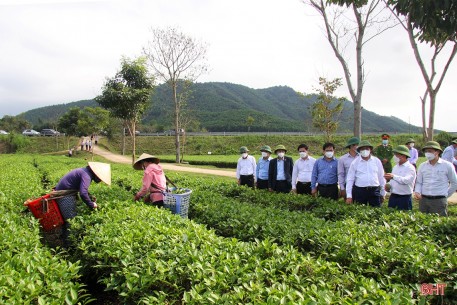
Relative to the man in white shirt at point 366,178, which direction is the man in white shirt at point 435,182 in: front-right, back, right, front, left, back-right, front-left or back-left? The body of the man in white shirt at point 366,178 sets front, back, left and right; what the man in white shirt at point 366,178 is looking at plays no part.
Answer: left

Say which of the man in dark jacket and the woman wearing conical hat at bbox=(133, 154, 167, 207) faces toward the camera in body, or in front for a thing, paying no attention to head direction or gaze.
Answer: the man in dark jacket

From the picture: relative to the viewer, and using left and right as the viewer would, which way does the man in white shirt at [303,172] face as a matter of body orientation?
facing the viewer

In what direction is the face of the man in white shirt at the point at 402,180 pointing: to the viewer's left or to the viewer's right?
to the viewer's left

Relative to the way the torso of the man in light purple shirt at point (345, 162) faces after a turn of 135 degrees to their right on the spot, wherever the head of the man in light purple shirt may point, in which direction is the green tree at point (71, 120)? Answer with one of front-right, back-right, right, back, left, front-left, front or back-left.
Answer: front-right

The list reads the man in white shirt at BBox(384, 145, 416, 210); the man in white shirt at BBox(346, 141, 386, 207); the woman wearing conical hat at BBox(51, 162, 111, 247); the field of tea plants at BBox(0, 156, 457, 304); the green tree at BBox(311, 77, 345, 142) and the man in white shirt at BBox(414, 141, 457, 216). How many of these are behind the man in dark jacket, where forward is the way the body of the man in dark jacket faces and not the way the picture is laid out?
1

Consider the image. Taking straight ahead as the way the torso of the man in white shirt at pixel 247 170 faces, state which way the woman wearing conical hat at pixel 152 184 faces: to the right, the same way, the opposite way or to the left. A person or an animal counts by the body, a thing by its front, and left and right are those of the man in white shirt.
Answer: to the right

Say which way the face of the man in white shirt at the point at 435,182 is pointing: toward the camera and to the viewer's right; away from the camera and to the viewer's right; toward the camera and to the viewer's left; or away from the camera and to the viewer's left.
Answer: toward the camera and to the viewer's left

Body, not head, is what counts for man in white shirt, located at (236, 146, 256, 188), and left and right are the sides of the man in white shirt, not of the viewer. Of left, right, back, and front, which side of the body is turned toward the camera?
front

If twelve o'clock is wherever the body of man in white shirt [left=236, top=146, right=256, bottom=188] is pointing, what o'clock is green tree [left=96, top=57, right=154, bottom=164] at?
The green tree is roughly at 5 o'clock from the man in white shirt.

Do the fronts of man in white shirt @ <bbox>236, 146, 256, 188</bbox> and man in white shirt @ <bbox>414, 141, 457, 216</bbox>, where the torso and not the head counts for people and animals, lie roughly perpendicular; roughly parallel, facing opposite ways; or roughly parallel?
roughly parallel

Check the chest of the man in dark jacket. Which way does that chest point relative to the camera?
toward the camera
